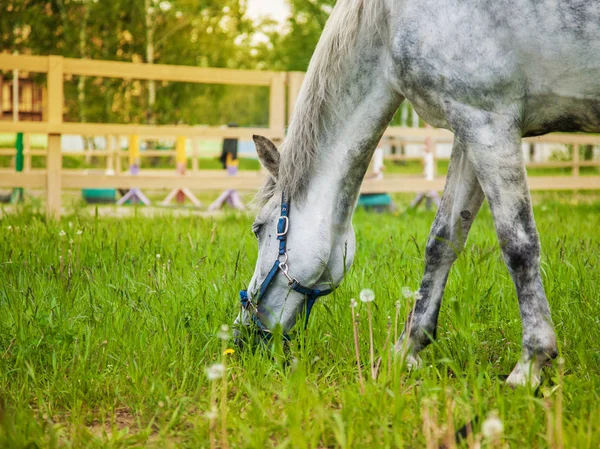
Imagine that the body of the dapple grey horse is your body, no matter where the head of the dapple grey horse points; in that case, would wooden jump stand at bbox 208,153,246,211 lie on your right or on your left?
on your right

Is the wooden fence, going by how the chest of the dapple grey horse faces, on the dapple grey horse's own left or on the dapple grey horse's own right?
on the dapple grey horse's own right

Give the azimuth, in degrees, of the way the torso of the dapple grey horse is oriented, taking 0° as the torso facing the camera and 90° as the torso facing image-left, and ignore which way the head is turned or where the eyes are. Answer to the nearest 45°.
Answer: approximately 90°
